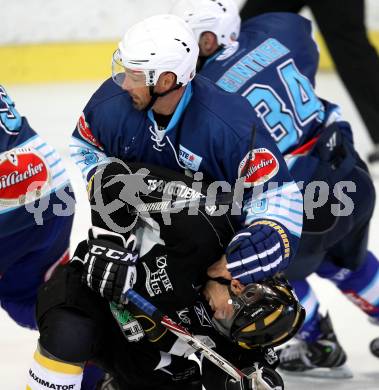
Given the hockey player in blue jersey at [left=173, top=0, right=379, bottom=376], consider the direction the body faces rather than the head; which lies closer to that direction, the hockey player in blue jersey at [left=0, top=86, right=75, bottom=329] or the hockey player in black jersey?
the hockey player in blue jersey

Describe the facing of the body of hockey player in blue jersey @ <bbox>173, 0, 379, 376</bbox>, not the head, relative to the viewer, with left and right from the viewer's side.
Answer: facing away from the viewer and to the left of the viewer

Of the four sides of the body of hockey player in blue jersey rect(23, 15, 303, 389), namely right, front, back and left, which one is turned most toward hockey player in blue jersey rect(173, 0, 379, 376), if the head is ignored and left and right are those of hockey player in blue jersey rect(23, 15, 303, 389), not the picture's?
back

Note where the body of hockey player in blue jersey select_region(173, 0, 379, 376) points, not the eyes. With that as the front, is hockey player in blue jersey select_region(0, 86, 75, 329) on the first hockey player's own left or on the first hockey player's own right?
on the first hockey player's own left
